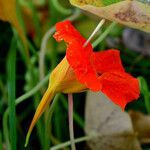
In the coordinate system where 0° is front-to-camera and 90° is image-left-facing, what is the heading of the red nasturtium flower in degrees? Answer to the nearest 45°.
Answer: approximately 270°
